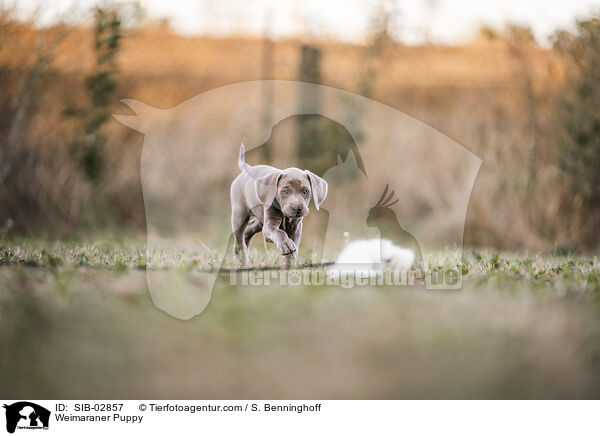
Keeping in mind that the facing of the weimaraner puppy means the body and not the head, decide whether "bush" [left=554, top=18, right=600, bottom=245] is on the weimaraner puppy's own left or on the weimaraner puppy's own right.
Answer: on the weimaraner puppy's own left

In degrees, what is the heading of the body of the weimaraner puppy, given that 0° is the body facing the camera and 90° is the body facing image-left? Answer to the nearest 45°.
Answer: approximately 315°

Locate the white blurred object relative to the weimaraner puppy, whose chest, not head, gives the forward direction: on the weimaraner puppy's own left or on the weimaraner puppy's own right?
on the weimaraner puppy's own left
